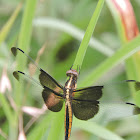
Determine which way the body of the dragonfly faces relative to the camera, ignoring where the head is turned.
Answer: away from the camera
